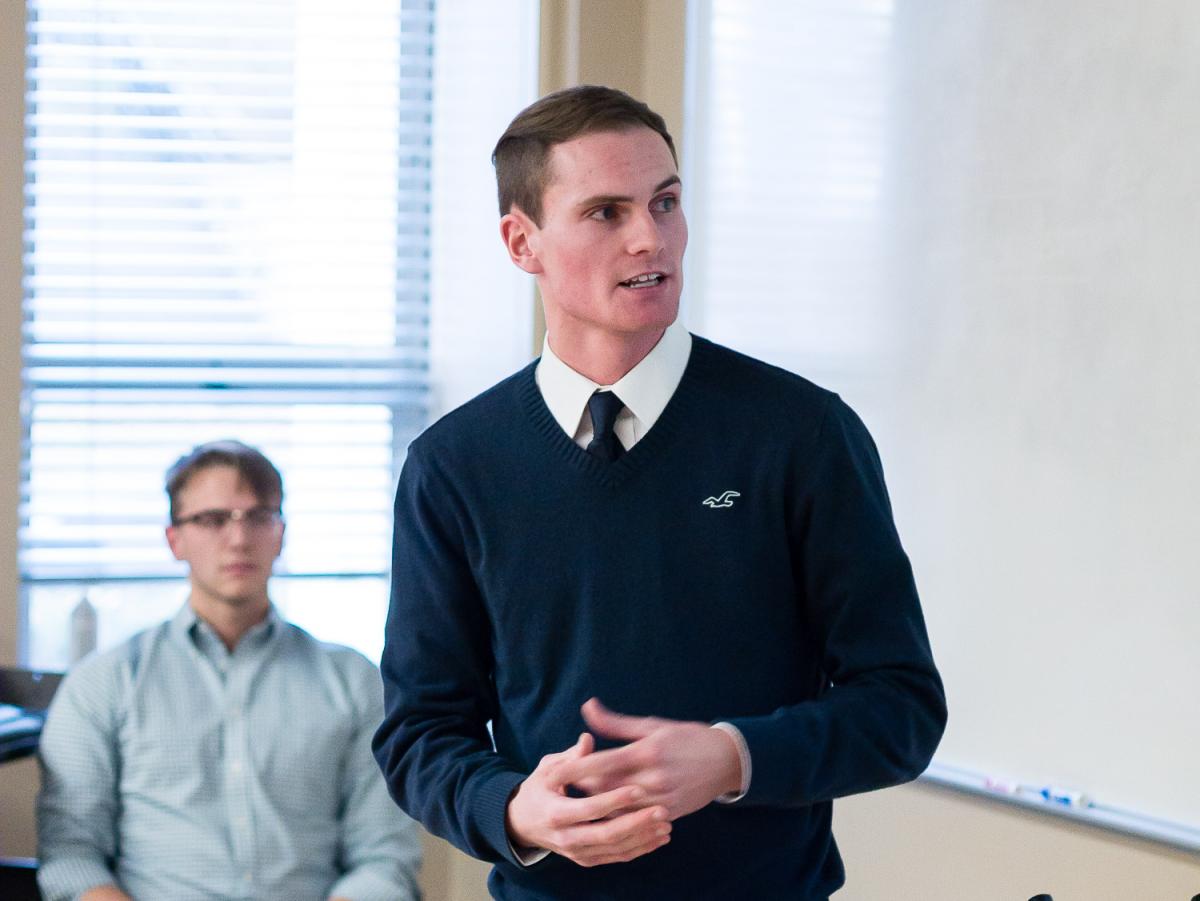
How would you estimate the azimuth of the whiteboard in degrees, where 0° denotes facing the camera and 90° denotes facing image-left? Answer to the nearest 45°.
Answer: approximately 45°

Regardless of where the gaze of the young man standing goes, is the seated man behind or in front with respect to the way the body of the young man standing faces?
behind

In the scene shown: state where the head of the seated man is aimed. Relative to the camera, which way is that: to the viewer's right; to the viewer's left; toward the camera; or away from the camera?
toward the camera

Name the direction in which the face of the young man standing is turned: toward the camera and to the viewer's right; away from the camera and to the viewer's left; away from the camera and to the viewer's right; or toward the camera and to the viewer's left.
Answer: toward the camera and to the viewer's right

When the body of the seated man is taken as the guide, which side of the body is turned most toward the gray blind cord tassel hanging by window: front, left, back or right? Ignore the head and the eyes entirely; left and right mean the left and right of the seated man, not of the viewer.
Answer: back

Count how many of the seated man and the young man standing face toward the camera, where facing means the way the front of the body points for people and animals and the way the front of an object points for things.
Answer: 2

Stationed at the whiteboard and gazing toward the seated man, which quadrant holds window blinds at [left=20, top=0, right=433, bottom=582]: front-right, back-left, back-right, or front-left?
front-right

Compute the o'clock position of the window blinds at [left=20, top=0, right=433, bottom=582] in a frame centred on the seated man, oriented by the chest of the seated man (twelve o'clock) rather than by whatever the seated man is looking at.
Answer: The window blinds is roughly at 6 o'clock from the seated man.

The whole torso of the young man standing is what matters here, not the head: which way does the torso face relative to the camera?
toward the camera

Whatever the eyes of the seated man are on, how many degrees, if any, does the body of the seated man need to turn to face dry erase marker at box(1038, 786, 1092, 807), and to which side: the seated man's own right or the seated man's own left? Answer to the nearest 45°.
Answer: approximately 45° to the seated man's own left

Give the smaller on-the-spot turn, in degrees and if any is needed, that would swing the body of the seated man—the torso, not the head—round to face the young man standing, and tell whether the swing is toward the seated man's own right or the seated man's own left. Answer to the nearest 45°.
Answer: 0° — they already face them
